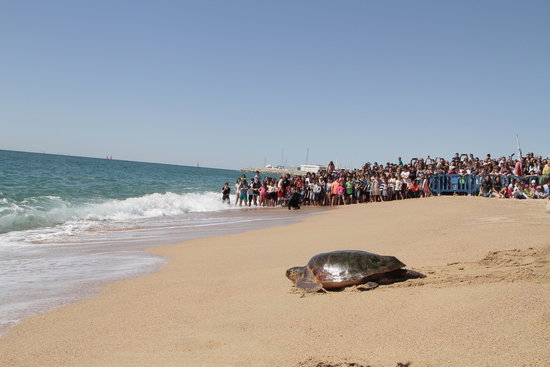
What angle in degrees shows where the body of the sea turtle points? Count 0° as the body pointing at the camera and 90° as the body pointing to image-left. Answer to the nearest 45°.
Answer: approximately 90°

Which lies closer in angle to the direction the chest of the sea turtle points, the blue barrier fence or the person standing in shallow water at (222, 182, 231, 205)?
the person standing in shallow water
